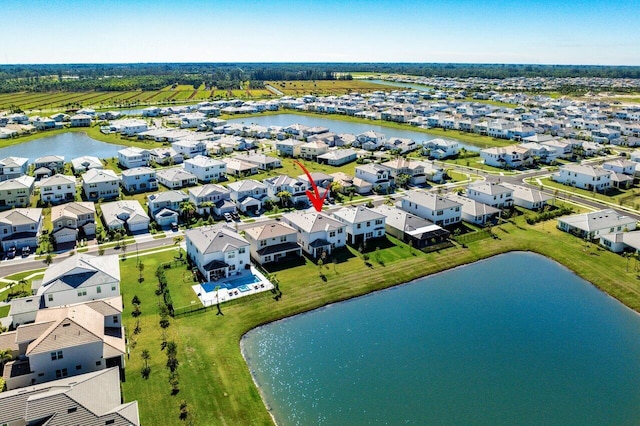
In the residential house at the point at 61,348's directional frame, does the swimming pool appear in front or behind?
behind

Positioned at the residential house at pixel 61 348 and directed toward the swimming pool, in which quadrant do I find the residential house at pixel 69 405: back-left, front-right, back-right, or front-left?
back-right

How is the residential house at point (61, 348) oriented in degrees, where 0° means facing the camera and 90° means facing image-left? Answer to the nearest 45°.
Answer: approximately 90°

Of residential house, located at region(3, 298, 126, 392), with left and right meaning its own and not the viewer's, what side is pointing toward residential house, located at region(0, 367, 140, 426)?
left

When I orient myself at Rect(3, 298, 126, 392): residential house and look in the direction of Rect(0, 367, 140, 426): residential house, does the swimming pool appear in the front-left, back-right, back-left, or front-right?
back-left
